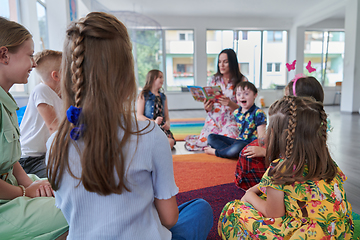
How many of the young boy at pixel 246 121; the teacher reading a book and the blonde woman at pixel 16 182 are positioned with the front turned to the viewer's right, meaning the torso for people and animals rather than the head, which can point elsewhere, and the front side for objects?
1

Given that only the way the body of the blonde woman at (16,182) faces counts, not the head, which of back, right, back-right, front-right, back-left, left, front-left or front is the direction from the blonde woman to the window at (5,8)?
left

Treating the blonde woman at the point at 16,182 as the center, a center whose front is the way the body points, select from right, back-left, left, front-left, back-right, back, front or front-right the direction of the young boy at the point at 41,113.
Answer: left

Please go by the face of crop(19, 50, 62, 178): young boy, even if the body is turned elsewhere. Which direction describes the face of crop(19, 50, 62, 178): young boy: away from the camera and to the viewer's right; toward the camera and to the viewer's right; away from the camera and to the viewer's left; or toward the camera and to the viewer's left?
away from the camera and to the viewer's right

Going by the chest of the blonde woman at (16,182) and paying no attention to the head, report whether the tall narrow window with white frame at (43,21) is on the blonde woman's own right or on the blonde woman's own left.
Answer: on the blonde woman's own left

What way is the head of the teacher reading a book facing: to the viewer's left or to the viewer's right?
to the viewer's left

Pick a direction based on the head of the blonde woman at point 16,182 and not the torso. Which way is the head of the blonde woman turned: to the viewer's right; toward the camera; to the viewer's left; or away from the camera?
to the viewer's right

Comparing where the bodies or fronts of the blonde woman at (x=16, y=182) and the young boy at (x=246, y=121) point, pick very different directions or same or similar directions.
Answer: very different directions

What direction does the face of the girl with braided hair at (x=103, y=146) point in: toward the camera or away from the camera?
away from the camera

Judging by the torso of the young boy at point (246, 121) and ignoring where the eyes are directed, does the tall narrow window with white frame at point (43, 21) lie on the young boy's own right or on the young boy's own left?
on the young boy's own right

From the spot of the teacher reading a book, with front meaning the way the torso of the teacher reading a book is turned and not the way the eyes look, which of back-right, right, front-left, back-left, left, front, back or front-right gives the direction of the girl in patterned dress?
front-left

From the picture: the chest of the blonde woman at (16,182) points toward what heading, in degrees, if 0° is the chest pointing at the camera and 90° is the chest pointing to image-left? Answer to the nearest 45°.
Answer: approximately 270°

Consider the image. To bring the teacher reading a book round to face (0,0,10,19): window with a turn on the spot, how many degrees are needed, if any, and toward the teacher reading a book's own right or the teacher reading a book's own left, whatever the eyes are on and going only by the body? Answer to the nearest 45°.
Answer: approximately 45° to the teacher reading a book's own right

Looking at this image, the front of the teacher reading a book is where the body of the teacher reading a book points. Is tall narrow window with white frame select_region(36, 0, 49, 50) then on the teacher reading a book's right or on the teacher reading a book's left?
on the teacher reading a book's right

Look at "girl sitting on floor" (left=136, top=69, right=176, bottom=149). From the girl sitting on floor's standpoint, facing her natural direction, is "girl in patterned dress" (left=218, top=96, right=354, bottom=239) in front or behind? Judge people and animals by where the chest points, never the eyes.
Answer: in front
